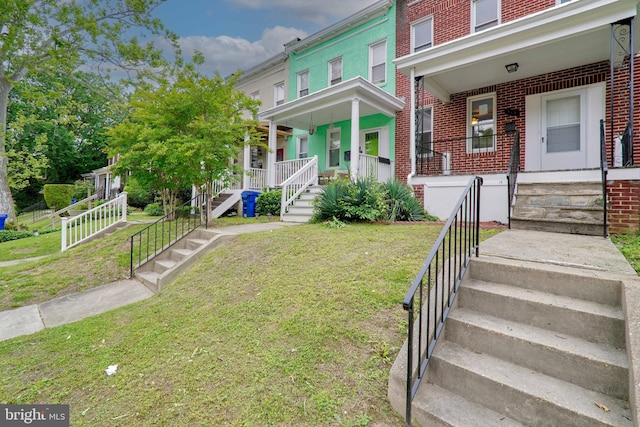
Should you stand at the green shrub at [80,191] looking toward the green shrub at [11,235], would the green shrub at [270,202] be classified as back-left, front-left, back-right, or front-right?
front-left

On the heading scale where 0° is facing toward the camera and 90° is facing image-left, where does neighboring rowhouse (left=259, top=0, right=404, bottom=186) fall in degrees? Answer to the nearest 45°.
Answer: approximately 45°

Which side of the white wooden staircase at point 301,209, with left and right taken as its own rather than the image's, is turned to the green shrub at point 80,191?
right

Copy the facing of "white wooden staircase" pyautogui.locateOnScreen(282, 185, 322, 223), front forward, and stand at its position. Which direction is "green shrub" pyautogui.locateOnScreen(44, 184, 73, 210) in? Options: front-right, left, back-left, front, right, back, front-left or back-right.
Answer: right

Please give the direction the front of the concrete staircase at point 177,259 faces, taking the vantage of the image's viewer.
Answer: facing the viewer and to the left of the viewer

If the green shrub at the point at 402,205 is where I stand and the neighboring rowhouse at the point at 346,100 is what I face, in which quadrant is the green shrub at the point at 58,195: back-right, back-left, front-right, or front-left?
front-left

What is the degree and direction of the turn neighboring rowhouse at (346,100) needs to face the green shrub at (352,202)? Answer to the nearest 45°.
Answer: approximately 45° to its left

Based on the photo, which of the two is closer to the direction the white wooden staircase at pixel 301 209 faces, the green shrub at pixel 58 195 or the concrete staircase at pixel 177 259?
the concrete staircase

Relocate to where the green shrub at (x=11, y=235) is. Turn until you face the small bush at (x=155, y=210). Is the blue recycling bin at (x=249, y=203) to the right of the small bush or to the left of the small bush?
right

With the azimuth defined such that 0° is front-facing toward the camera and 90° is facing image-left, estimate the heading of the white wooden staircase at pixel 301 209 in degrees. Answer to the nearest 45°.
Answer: approximately 45°

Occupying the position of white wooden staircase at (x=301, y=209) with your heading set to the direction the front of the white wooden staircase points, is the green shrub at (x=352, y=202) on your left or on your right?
on your left

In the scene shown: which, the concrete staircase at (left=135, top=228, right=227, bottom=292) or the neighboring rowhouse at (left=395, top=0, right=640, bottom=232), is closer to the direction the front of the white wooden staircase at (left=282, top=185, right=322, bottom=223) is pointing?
the concrete staircase

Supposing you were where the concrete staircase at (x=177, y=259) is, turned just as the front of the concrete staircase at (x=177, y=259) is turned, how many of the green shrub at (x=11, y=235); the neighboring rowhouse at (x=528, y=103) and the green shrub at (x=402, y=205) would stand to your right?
1

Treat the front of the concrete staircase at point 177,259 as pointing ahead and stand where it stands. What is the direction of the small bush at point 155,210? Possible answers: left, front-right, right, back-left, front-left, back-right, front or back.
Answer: back-right

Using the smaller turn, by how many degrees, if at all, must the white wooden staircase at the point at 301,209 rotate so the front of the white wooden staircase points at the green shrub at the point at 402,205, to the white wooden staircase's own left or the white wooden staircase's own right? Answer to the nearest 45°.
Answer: approximately 90° to the white wooden staircase's own left
